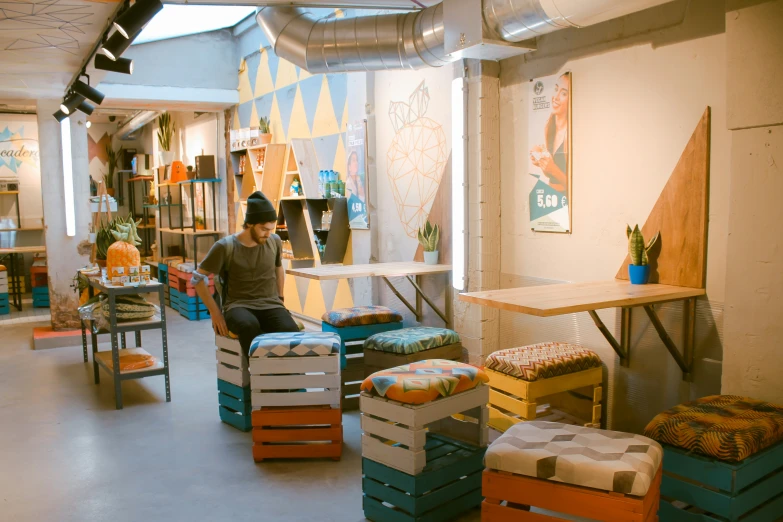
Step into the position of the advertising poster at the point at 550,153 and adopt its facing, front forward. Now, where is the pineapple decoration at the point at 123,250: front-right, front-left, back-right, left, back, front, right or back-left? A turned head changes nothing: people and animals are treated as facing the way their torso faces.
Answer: front-right

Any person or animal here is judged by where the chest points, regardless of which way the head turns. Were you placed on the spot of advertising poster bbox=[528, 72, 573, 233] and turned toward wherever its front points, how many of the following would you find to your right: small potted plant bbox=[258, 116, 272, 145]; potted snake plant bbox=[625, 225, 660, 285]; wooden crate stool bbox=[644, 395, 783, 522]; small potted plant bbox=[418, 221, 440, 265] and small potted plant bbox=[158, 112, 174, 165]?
3

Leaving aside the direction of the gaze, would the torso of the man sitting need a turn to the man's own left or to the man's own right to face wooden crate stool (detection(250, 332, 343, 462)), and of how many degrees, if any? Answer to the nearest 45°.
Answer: approximately 45° to the man's own right

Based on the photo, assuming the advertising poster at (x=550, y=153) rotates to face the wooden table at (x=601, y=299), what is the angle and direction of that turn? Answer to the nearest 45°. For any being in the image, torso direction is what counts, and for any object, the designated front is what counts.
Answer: approximately 45° to its left

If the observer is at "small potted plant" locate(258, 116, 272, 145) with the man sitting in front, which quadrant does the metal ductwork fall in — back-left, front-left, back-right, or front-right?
front-left

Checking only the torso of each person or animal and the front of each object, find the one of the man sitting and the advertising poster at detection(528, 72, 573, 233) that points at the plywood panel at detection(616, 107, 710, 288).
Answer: the man sitting

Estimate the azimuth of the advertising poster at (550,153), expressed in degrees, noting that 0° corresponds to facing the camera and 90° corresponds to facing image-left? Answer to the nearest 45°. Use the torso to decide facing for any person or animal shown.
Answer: approximately 45°
